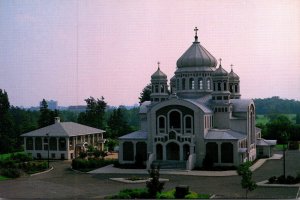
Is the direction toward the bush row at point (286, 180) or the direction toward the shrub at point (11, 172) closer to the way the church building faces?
the shrub

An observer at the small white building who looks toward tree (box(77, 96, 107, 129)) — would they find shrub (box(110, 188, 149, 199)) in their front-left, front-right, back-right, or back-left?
back-right

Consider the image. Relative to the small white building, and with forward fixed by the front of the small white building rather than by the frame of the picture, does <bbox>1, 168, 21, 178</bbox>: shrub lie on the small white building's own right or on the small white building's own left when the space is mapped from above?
on the small white building's own right

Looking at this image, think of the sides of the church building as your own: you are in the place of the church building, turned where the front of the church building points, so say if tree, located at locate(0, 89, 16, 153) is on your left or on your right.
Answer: on your right

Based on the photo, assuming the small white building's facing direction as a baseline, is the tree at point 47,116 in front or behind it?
behind

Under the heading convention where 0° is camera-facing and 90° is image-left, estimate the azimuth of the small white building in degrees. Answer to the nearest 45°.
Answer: approximately 315°

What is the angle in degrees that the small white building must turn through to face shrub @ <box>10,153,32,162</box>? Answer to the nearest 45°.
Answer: approximately 90° to its right

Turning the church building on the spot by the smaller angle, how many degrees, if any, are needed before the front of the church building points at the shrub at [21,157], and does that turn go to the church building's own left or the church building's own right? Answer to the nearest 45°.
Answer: approximately 90° to the church building's own right

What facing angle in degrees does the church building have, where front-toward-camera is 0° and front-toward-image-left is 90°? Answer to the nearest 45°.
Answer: approximately 0°
